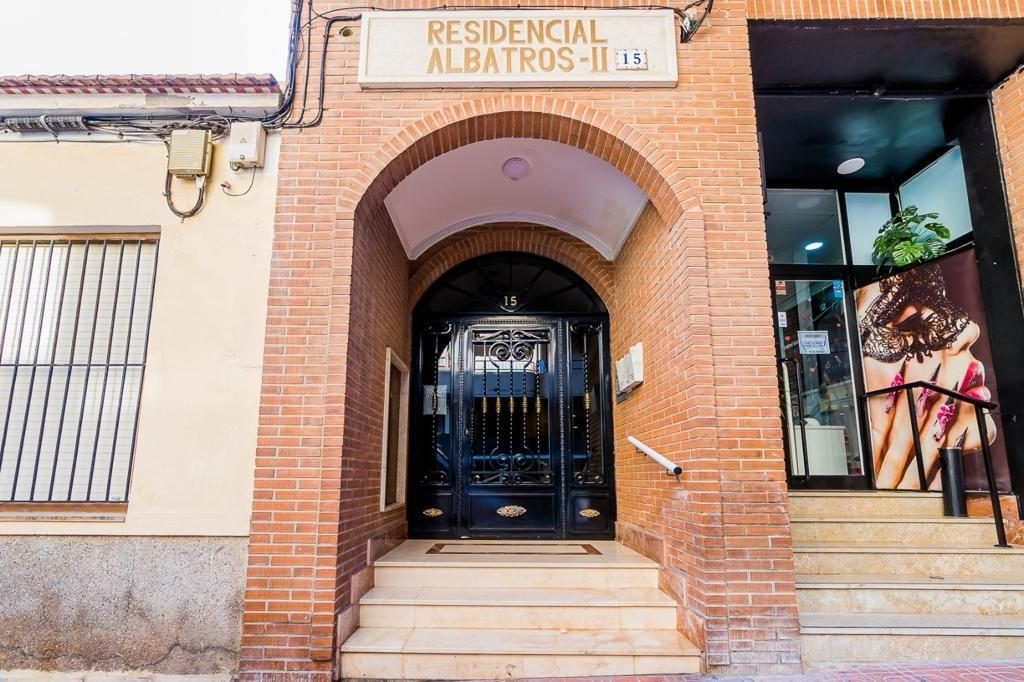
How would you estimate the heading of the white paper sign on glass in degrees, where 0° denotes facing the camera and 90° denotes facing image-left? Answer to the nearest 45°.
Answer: approximately 0°

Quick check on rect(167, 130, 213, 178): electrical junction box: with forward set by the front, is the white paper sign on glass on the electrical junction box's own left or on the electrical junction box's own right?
on the electrical junction box's own left

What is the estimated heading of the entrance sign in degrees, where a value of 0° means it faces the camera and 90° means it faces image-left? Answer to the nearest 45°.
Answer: approximately 0°

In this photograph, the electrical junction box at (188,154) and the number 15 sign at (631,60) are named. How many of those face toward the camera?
2

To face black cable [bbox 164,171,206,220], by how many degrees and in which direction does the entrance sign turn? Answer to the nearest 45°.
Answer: approximately 90° to its right

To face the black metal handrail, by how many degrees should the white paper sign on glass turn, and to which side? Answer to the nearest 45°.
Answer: approximately 45° to its left

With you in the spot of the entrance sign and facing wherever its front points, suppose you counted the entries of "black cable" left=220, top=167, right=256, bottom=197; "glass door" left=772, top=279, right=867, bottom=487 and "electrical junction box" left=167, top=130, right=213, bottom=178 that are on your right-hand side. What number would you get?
2

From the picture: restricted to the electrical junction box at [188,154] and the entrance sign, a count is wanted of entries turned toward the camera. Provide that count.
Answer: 2

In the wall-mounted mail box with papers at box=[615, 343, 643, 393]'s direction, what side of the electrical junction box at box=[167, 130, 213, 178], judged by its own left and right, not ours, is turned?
left
